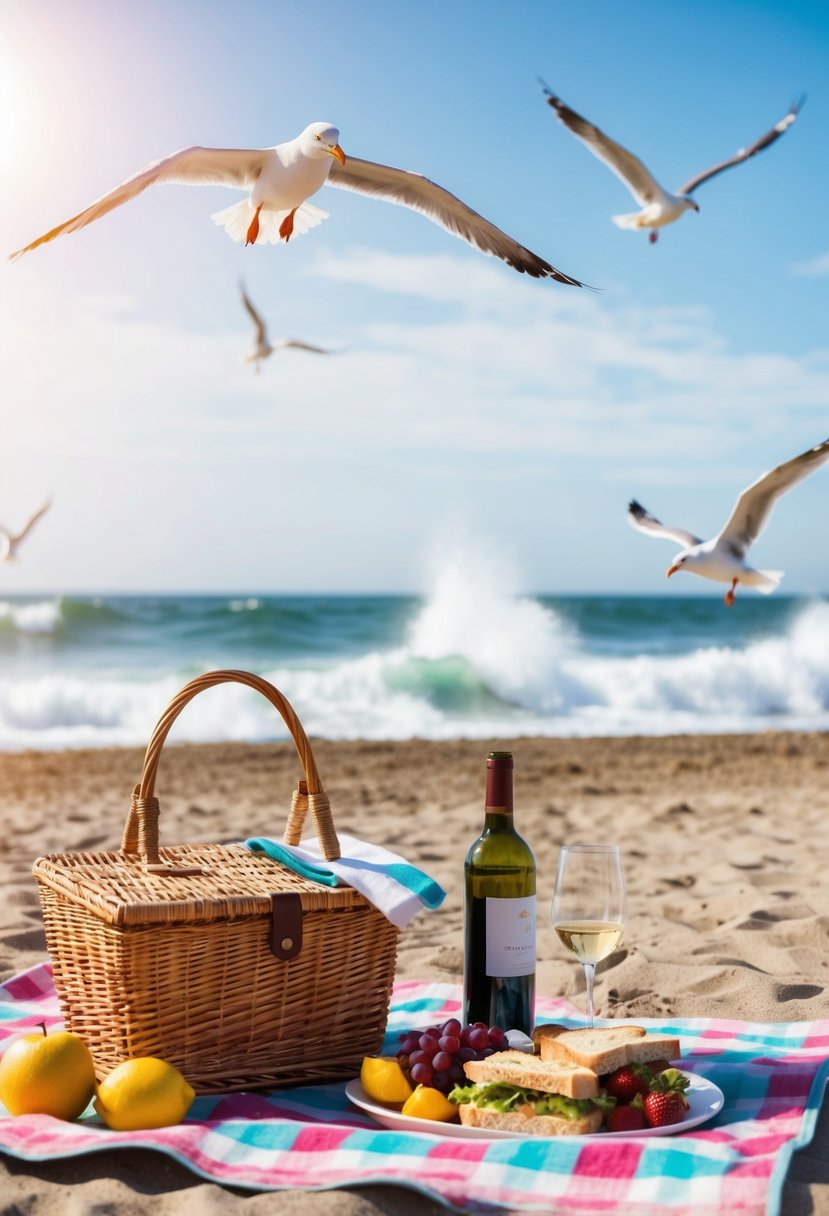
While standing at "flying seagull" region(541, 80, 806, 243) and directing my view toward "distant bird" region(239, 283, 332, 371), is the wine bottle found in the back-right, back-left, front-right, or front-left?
back-left

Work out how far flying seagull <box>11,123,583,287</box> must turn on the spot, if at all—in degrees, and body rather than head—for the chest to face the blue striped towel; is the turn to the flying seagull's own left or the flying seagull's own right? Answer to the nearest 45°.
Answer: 0° — it already faces it

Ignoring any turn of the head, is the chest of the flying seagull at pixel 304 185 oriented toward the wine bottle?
yes

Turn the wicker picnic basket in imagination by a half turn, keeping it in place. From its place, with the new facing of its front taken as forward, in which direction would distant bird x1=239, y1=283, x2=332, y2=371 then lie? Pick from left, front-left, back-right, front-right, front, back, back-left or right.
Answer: front-right

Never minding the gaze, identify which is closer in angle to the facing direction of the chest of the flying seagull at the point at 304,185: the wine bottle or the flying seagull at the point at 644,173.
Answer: the wine bottle

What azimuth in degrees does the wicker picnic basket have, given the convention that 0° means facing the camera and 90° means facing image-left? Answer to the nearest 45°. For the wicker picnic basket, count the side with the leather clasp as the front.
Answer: approximately 315°

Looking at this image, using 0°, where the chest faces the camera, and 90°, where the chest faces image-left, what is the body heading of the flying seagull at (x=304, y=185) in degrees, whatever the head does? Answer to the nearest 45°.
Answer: approximately 0°

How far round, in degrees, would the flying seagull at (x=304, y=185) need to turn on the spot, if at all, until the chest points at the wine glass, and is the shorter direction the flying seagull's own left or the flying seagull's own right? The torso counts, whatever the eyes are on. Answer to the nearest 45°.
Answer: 0° — it already faces it
